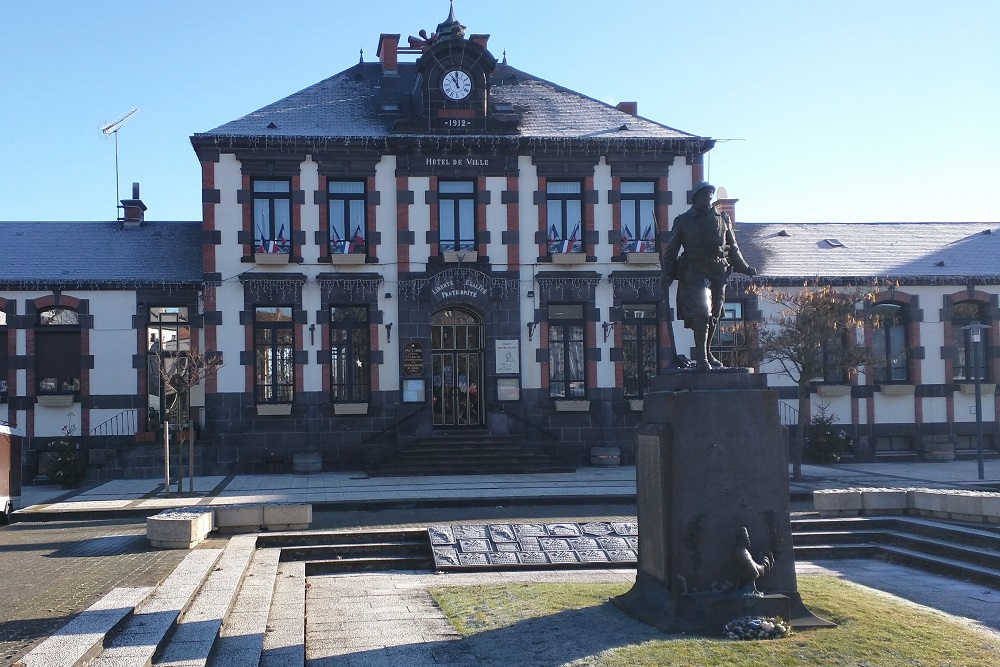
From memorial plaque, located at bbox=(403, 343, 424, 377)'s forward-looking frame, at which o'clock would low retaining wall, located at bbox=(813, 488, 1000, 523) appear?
The low retaining wall is roughly at 11 o'clock from the memorial plaque.

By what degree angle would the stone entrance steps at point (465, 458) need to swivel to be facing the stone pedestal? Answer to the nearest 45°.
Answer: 0° — it already faces it

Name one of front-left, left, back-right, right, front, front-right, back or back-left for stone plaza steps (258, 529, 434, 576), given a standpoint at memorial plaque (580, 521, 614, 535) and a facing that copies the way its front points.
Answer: right

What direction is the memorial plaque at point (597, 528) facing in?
toward the camera

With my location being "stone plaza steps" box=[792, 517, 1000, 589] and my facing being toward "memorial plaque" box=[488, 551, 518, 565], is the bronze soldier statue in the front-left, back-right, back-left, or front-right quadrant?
front-left

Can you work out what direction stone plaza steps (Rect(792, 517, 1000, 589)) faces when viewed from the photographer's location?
facing the viewer

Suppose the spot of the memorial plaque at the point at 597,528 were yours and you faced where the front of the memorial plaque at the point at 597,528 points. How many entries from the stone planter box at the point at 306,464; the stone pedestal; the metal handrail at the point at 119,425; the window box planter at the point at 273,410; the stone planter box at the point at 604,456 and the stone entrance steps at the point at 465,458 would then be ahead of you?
1

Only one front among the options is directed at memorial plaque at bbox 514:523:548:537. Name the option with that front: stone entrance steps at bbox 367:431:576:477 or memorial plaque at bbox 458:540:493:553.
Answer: the stone entrance steps

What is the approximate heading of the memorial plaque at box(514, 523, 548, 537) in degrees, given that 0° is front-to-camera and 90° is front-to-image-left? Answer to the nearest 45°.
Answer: approximately 0°

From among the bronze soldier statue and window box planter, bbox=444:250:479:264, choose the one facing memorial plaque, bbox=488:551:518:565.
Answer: the window box planter

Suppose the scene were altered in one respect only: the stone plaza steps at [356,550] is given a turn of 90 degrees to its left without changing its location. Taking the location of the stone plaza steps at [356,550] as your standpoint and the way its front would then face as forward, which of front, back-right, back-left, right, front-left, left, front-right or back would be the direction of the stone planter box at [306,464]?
left

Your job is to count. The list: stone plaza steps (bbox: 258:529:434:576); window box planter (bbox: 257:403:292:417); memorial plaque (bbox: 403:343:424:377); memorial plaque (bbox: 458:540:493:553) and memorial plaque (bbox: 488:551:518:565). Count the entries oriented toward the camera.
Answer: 5

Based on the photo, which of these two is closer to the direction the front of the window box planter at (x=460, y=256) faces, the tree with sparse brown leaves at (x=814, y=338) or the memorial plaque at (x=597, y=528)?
the memorial plaque

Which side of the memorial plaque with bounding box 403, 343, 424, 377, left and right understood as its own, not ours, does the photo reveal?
front

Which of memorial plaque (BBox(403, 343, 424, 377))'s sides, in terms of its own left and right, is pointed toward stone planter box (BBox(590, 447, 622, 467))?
left

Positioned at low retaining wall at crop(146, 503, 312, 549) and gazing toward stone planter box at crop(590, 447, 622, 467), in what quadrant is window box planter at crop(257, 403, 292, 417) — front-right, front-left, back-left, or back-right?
front-left
